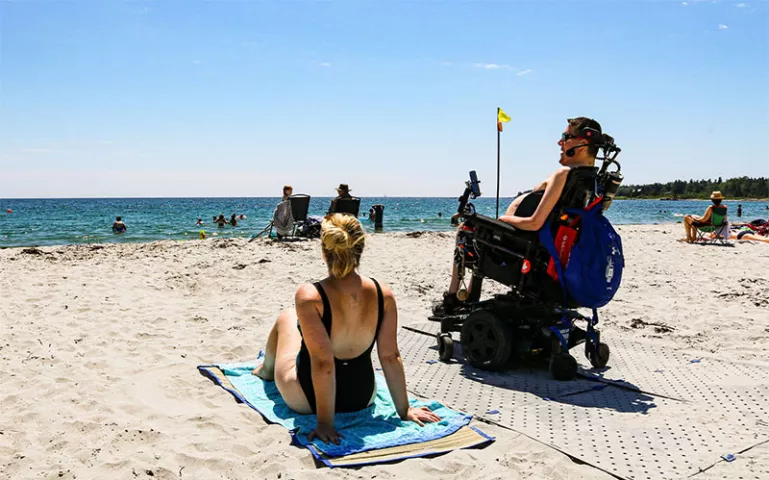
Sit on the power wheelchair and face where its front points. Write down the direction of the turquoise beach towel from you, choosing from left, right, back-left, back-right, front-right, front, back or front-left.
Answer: left

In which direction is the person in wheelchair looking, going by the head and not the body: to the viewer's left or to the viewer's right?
to the viewer's left

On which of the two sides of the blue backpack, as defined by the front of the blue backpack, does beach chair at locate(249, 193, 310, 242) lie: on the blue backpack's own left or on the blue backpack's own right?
on the blue backpack's own left

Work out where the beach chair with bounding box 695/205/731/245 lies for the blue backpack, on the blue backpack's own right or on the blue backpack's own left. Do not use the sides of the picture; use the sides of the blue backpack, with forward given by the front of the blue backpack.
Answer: on the blue backpack's own left

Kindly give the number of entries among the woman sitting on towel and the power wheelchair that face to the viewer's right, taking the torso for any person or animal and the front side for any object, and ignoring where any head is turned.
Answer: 0

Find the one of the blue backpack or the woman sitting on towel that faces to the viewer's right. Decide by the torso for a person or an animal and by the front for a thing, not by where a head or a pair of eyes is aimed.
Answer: the blue backpack

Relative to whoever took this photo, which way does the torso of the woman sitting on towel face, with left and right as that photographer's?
facing away from the viewer and to the left of the viewer

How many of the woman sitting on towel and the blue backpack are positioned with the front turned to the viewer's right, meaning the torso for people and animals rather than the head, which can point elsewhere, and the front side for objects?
1

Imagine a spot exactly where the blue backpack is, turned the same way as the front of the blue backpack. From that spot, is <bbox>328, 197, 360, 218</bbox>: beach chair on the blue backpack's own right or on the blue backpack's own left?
on the blue backpack's own left

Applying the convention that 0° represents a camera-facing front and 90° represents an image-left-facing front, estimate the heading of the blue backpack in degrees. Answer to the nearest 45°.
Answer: approximately 270°

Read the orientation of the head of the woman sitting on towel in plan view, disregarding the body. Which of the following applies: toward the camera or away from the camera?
away from the camera
